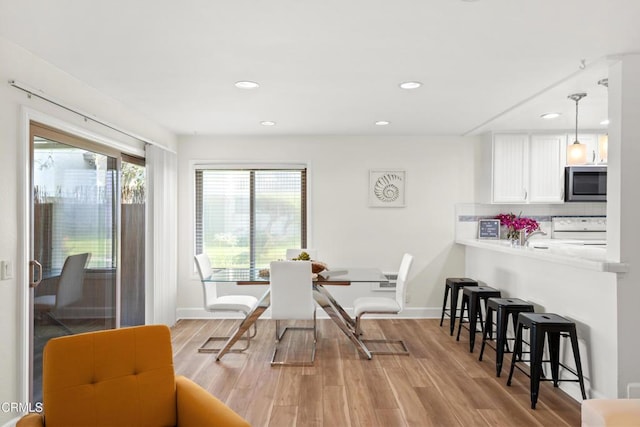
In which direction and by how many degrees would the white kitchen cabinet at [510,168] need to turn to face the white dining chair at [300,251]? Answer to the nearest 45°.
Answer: approximately 45° to its right

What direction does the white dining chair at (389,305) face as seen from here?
to the viewer's left

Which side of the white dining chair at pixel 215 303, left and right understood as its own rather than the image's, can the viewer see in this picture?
right

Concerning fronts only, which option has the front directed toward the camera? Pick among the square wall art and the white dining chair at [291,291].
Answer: the square wall art

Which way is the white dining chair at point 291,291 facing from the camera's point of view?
away from the camera

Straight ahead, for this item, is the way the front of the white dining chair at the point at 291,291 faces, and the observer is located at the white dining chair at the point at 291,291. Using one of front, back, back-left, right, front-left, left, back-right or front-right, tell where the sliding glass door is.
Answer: left

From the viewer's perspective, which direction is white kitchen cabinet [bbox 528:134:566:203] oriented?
toward the camera

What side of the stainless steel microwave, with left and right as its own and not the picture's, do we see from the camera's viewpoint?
front

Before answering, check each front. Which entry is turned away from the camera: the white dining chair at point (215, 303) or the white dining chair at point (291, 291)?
the white dining chair at point (291, 291)

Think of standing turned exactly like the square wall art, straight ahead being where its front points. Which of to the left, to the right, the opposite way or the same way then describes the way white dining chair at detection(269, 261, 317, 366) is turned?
the opposite way

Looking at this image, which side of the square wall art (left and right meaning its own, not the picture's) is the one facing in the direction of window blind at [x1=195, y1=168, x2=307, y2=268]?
right

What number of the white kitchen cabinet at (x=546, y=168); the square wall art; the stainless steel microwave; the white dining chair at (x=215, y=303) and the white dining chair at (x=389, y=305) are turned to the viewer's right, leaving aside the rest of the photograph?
1

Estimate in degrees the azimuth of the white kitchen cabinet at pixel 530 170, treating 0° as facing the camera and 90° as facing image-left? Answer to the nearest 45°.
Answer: approximately 0°

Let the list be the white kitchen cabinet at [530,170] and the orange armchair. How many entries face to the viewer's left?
0

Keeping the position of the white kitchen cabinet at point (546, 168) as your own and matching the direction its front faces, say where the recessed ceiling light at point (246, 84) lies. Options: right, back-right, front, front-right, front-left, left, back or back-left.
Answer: front-right

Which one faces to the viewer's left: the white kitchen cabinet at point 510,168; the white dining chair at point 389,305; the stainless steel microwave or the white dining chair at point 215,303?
the white dining chair at point 389,305

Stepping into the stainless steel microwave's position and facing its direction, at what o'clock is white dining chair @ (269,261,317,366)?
The white dining chair is roughly at 1 o'clock from the stainless steel microwave.

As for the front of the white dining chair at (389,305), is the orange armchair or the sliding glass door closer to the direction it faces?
the sliding glass door
